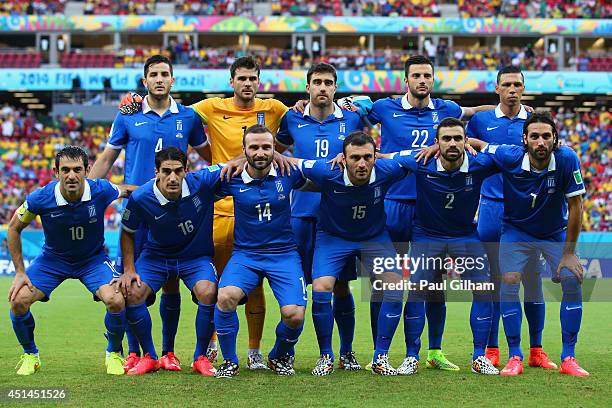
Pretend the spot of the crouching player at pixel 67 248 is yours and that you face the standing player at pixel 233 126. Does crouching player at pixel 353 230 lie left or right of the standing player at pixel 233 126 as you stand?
right

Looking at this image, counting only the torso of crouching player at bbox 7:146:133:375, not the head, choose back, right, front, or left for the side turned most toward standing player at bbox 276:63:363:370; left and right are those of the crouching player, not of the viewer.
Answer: left

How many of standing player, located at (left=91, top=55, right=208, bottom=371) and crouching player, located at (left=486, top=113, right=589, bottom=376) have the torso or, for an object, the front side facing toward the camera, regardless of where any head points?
2

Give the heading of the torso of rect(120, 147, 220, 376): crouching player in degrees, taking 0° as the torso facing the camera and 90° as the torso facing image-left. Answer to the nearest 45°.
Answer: approximately 0°

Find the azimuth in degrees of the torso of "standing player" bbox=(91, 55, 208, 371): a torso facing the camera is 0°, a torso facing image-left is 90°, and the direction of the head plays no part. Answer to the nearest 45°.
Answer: approximately 0°

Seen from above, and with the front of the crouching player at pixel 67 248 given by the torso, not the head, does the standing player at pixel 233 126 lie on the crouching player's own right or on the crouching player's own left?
on the crouching player's own left

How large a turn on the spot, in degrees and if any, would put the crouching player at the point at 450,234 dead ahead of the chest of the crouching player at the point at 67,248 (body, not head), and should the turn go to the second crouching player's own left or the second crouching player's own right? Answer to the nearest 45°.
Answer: approximately 90° to the second crouching player's own left
